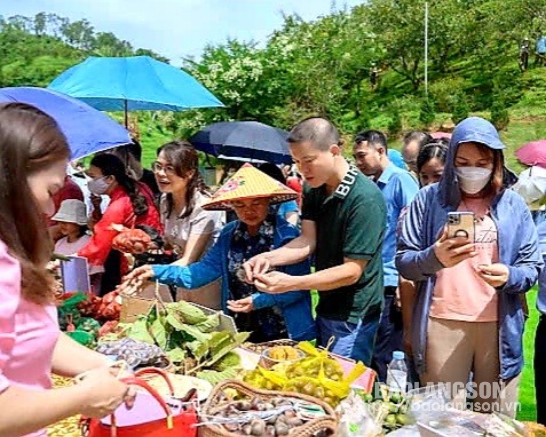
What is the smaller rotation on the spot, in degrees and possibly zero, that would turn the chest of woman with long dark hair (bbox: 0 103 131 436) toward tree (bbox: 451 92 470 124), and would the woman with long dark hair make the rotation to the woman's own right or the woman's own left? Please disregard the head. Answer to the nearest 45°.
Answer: approximately 45° to the woman's own left

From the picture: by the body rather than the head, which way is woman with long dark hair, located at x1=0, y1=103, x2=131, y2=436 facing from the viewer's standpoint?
to the viewer's right

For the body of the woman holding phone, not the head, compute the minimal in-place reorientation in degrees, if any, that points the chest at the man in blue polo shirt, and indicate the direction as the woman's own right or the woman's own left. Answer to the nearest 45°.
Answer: approximately 180°

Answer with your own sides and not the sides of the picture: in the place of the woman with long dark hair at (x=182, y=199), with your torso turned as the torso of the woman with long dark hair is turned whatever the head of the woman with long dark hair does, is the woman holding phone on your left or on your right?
on your left

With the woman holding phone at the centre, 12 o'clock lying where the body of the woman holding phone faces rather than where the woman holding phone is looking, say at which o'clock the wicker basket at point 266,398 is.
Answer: The wicker basket is roughly at 1 o'clock from the woman holding phone.

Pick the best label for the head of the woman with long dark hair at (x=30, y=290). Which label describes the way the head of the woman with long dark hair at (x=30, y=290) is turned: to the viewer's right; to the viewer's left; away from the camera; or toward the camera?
to the viewer's right
